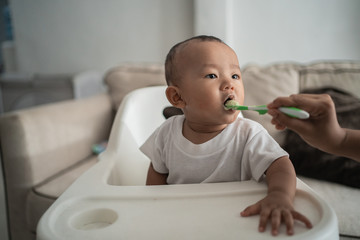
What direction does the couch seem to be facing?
toward the camera

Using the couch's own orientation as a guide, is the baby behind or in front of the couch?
in front

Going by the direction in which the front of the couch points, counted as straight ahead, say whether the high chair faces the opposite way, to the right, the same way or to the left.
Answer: the same way

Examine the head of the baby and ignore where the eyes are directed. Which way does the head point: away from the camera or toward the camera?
toward the camera

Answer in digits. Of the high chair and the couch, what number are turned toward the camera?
2

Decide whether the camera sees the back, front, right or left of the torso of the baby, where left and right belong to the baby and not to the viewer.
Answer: front
